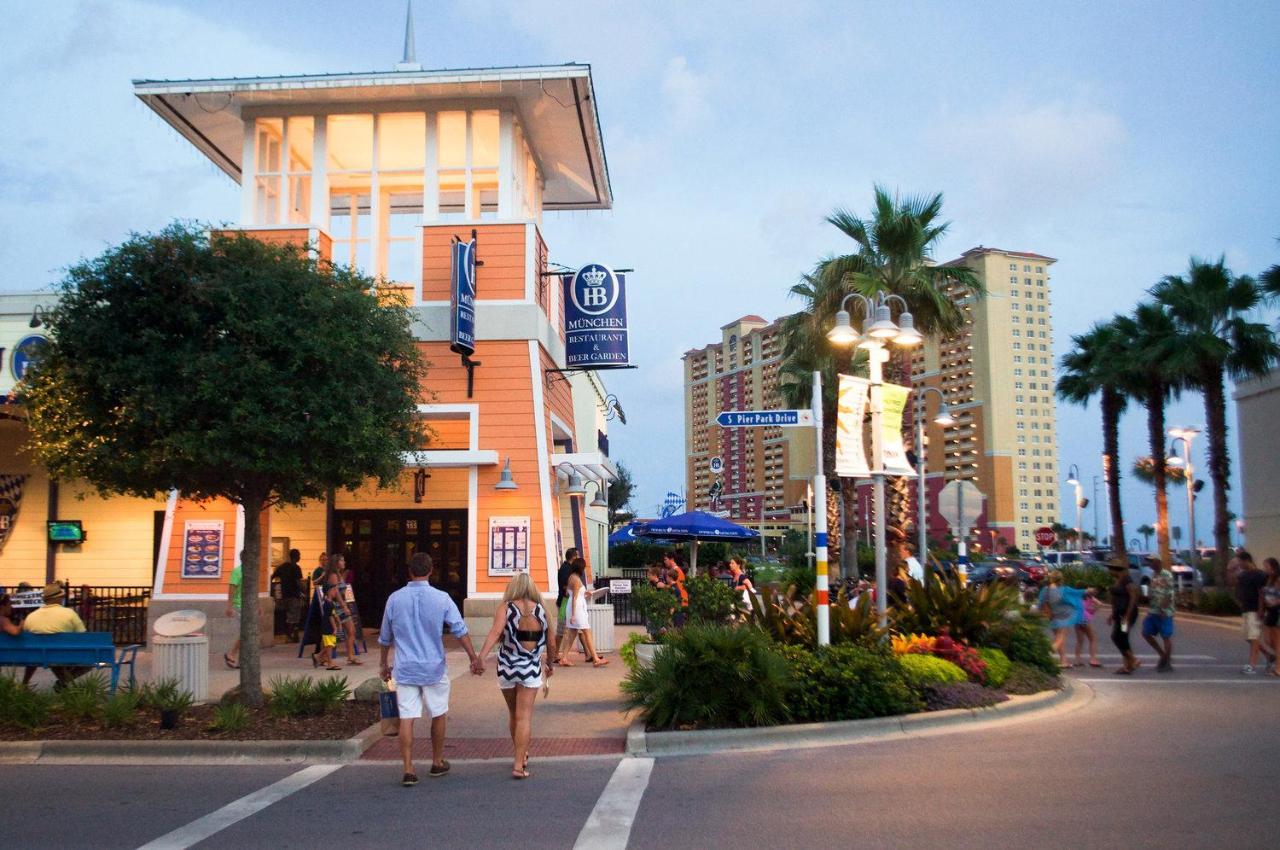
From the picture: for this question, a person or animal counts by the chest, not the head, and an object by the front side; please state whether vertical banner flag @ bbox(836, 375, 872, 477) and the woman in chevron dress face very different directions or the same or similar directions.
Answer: very different directions

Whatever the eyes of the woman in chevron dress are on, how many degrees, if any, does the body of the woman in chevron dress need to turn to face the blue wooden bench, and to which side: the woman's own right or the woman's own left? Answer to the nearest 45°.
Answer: approximately 45° to the woman's own left

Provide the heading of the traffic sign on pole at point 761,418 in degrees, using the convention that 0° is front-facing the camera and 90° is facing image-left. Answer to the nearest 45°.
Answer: approximately 0°

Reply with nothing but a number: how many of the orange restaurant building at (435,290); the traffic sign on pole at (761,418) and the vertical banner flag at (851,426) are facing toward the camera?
3

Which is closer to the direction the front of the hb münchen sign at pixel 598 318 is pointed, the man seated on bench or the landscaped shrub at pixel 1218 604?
the man seated on bench

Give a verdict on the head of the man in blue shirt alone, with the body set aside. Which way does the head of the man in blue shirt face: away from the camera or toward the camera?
away from the camera
